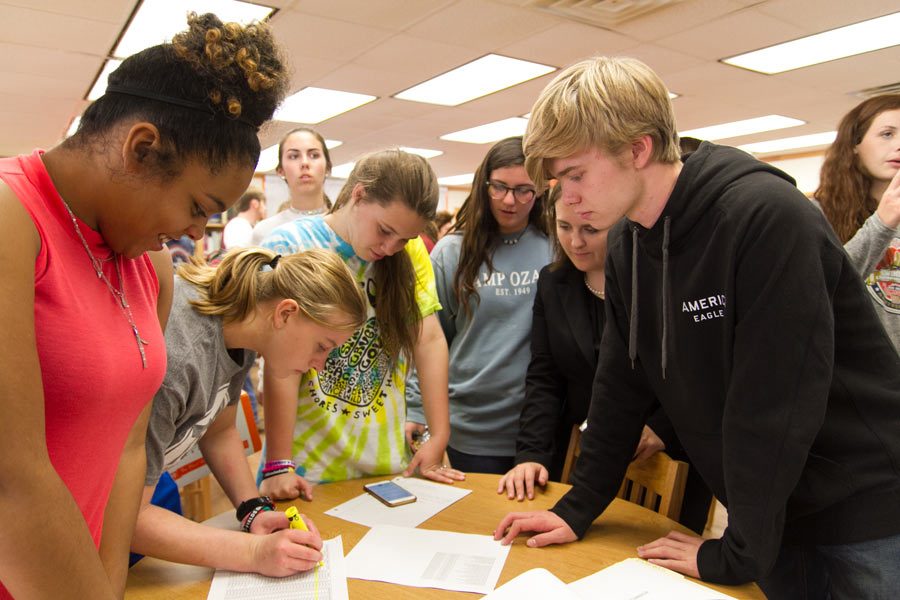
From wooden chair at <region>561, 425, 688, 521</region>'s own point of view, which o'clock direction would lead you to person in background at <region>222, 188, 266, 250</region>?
The person in background is roughly at 3 o'clock from the wooden chair.

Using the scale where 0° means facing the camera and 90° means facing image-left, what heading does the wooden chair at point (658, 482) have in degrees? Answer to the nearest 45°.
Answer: approximately 45°
